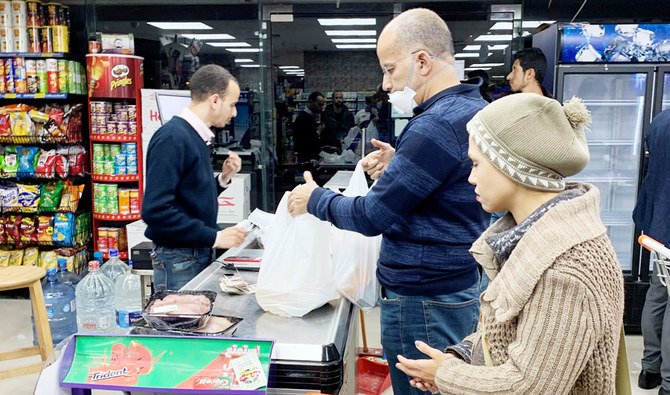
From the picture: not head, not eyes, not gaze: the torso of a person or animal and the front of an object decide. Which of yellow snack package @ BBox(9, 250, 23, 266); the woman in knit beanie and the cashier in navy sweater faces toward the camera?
the yellow snack package

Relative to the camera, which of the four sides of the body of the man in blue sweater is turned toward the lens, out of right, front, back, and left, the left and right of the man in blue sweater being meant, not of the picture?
left

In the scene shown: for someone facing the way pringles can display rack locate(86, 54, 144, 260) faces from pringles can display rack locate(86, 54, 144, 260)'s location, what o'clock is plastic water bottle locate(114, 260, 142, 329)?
The plastic water bottle is roughly at 12 o'clock from the pringles can display rack.

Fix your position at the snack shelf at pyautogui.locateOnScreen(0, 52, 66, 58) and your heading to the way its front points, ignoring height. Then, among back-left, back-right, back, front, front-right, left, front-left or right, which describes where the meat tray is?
front

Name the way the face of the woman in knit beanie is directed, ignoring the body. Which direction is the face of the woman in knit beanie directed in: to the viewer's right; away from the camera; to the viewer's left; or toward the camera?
to the viewer's left

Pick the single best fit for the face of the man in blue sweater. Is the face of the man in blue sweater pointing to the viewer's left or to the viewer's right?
to the viewer's left

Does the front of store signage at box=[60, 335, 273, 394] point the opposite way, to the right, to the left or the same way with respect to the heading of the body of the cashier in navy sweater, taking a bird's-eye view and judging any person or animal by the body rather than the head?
to the right

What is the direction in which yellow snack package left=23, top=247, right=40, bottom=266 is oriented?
toward the camera

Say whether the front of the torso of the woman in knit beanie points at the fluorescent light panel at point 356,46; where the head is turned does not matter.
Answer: no

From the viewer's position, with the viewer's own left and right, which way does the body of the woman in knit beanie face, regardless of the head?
facing to the left of the viewer

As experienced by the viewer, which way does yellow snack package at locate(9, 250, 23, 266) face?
facing the viewer

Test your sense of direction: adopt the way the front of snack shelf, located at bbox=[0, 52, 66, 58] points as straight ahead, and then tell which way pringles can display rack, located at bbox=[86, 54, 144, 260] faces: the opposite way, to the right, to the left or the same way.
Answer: the same way

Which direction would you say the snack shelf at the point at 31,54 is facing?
toward the camera

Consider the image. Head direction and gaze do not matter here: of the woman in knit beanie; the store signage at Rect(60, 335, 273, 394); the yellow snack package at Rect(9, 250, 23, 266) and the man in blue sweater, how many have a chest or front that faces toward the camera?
2

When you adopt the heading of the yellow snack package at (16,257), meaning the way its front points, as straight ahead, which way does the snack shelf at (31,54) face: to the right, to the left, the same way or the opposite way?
the same way

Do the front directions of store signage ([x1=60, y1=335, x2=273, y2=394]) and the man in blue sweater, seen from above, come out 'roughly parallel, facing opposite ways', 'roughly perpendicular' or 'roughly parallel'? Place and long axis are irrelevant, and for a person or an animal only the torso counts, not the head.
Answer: roughly perpendicular
